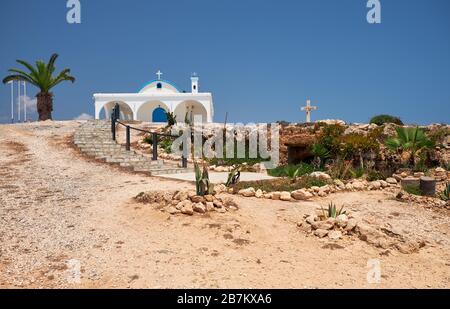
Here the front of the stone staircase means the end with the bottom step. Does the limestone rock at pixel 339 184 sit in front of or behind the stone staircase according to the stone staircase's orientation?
in front

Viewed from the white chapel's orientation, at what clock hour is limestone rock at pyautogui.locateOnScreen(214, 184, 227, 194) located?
The limestone rock is roughly at 12 o'clock from the white chapel.

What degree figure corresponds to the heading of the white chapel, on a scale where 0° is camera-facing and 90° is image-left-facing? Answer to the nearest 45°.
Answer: approximately 0°

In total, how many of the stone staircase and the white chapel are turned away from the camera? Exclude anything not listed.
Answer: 0

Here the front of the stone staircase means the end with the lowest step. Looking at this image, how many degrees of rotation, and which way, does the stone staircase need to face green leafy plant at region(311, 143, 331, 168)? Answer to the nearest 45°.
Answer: approximately 45° to its left

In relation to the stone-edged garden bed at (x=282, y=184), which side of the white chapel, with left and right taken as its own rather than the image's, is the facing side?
front

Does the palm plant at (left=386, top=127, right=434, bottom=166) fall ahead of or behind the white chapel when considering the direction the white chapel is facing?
ahead

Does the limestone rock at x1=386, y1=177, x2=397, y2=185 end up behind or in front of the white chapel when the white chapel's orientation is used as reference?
in front

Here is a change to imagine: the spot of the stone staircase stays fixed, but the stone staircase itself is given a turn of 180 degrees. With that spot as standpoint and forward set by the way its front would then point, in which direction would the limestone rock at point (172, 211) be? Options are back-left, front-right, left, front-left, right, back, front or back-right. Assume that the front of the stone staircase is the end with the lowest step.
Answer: back-left
